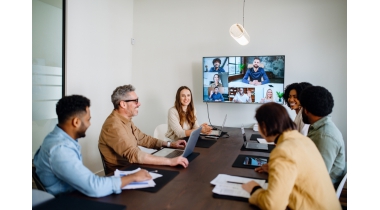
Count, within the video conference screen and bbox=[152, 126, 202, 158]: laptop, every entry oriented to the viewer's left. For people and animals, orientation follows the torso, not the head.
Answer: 1

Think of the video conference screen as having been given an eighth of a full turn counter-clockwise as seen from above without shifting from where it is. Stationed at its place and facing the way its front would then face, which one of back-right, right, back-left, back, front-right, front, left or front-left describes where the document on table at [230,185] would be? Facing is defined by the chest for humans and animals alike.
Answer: front-right

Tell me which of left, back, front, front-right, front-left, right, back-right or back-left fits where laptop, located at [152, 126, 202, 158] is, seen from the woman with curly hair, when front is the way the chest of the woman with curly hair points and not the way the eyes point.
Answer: front

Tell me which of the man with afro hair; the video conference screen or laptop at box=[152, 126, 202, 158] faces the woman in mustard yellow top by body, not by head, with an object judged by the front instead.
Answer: the video conference screen

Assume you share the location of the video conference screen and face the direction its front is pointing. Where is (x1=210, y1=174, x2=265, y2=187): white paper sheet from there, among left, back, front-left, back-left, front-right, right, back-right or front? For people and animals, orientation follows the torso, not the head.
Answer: front

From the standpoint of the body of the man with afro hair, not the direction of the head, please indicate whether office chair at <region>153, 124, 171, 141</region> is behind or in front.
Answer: in front

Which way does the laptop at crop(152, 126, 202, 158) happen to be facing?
to the viewer's left

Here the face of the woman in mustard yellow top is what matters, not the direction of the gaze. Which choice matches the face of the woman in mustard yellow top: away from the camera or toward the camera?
away from the camera

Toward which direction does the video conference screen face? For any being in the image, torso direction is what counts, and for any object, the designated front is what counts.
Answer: toward the camera

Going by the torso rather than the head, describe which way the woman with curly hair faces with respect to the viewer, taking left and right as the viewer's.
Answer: facing the viewer and to the left of the viewer

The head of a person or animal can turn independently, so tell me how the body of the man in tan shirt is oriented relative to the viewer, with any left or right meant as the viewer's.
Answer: facing to the right of the viewer

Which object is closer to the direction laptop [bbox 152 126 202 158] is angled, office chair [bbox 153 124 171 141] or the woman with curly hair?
the office chair

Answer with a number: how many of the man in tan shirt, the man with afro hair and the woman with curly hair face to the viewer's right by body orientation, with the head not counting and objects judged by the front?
1

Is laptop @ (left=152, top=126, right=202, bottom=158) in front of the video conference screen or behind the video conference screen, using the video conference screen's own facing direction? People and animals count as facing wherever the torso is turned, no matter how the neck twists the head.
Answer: in front

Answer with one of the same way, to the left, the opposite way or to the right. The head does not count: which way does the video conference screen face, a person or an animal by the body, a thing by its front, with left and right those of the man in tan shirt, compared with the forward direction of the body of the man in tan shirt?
to the right

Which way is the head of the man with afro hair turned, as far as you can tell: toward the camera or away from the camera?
away from the camera

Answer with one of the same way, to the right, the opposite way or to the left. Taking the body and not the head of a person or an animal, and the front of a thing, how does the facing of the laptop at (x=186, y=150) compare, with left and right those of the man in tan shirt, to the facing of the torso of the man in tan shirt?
the opposite way
